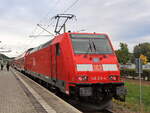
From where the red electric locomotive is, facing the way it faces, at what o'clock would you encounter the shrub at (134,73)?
The shrub is roughly at 8 o'clock from the red electric locomotive.

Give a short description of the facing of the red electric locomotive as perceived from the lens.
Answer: facing the viewer and to the right of the viewer
